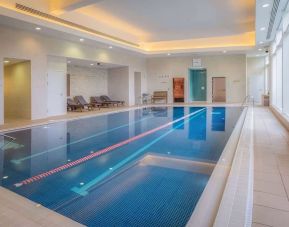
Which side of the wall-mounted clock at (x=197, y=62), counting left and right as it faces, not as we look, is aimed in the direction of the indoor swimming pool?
front

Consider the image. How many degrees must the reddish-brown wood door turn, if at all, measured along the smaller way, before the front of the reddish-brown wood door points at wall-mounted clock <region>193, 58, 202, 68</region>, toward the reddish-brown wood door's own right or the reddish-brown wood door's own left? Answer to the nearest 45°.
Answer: approximately 45° to the reddish-brown wood door's own left

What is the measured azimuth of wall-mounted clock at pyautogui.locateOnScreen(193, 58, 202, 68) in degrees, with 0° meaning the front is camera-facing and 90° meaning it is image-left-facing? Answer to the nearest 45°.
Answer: approximately 0°

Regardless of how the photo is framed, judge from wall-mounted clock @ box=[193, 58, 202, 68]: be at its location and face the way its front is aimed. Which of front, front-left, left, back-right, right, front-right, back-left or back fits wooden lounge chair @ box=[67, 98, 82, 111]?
front-right

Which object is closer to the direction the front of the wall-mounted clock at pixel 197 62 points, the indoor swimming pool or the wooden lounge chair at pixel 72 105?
the indoor swimming pool

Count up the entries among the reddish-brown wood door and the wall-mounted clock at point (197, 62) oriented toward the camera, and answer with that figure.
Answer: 2

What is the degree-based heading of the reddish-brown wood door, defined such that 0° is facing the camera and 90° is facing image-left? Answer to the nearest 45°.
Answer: approximately 0°

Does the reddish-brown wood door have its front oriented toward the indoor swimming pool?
yes
